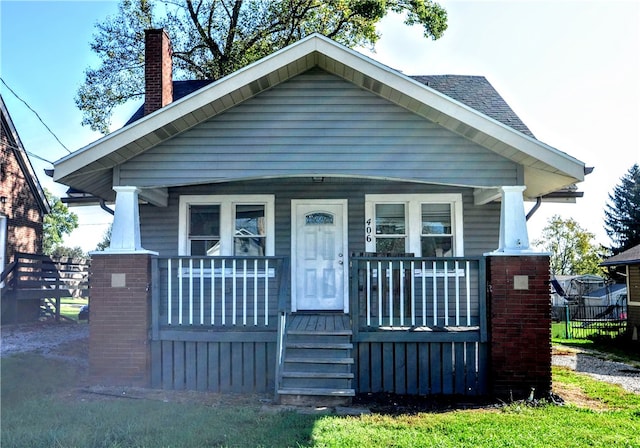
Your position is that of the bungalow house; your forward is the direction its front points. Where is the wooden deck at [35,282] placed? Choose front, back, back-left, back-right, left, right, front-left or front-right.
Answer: back-right

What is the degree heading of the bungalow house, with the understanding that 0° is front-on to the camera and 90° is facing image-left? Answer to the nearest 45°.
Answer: approximately 0°

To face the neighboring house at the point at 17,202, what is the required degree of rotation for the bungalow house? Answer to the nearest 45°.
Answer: approximately 135° to its right

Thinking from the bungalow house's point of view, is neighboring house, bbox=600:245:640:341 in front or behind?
behind

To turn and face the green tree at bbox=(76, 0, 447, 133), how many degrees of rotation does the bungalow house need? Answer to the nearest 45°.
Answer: approximately 180°

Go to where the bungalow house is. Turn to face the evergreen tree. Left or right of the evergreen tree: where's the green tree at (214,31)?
left
